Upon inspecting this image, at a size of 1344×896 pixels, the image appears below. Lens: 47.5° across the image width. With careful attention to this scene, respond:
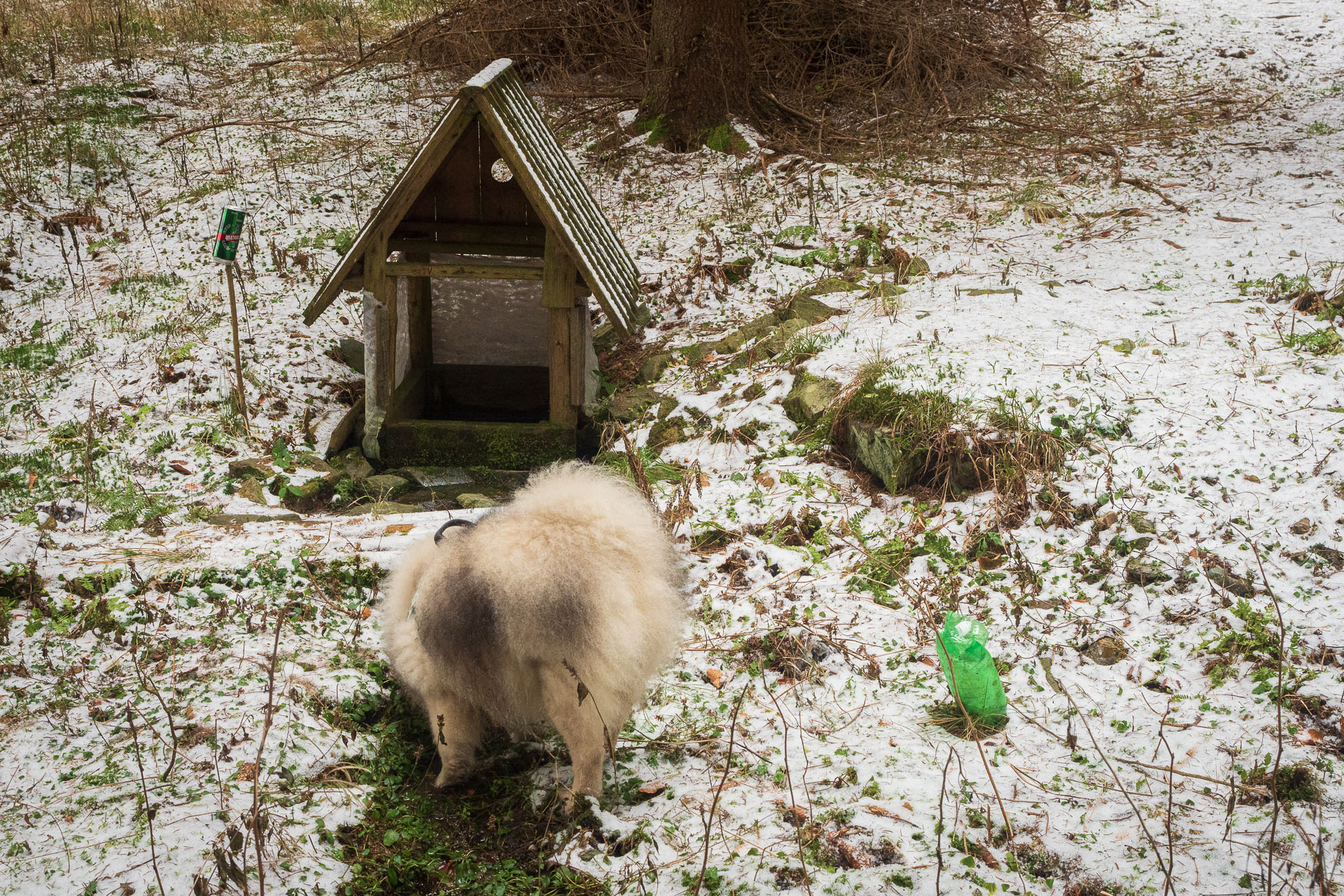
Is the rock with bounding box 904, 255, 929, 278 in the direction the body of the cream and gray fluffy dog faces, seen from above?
no

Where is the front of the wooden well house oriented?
toward the camera

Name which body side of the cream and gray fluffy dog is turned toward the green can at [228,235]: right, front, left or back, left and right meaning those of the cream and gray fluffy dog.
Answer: front

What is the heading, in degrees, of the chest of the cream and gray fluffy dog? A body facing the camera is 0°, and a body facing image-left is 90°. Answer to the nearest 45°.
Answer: approximately 135°

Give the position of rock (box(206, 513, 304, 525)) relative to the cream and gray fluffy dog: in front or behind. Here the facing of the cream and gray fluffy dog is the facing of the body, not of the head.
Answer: in front

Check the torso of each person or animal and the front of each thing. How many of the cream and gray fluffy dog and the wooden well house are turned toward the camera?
1

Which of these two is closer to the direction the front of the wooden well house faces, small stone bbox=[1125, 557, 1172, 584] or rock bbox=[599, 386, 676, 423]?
the small stone

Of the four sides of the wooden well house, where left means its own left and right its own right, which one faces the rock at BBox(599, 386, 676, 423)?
left

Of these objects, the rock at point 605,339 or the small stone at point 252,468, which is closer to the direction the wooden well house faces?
the small stone

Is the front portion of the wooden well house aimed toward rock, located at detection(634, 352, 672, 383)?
no

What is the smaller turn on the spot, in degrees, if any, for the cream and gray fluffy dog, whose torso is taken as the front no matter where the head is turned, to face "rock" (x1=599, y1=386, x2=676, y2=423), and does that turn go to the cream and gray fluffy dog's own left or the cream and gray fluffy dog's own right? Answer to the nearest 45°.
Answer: approximately 45° to the cream and gray fluffy dog's own right

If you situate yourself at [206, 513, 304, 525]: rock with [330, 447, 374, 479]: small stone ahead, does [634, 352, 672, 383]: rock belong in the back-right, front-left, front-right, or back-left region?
front-right

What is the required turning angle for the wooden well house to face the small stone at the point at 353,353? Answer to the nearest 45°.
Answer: approximately 135° to its right

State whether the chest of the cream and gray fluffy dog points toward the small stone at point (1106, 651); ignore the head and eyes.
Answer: no
